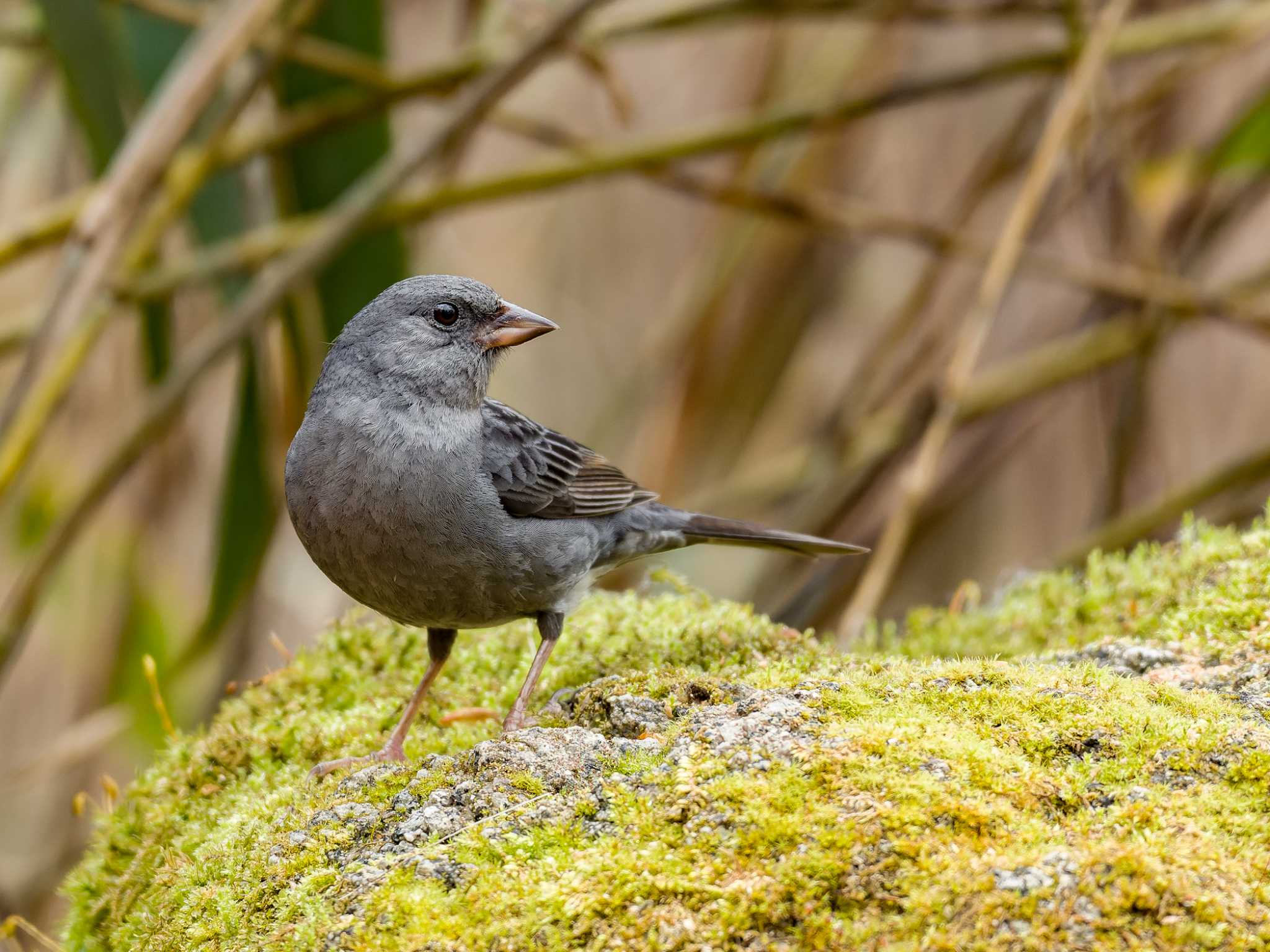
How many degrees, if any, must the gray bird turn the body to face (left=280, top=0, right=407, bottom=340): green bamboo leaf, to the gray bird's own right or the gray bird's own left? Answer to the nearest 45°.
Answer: approximately 90° to the gray bird's own right

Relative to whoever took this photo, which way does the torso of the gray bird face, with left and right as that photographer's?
facing the viewer and to the left of the viewer

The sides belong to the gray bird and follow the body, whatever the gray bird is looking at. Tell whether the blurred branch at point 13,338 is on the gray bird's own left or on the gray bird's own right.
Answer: on the gray bird's own right
